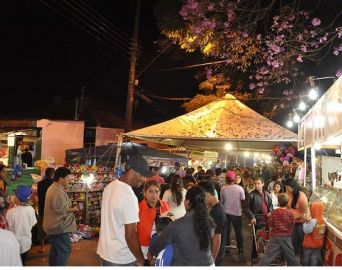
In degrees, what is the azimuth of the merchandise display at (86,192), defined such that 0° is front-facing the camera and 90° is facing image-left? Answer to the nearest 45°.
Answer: approximately 0°

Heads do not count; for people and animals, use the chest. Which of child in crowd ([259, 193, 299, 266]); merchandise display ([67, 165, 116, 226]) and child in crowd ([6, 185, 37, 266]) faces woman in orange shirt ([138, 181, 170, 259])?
the merchandise display
